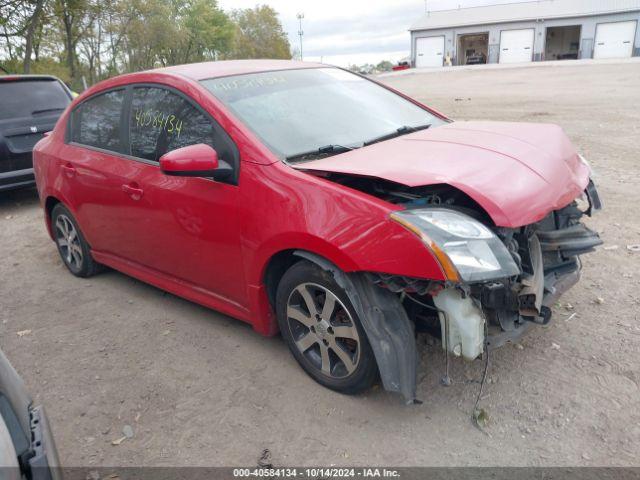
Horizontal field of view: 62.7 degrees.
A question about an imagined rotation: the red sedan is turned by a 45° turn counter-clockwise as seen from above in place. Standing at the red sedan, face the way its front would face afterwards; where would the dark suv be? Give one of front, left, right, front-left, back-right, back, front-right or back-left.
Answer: back-left

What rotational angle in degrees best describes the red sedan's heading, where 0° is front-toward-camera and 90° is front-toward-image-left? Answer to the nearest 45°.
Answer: approximately 315°
